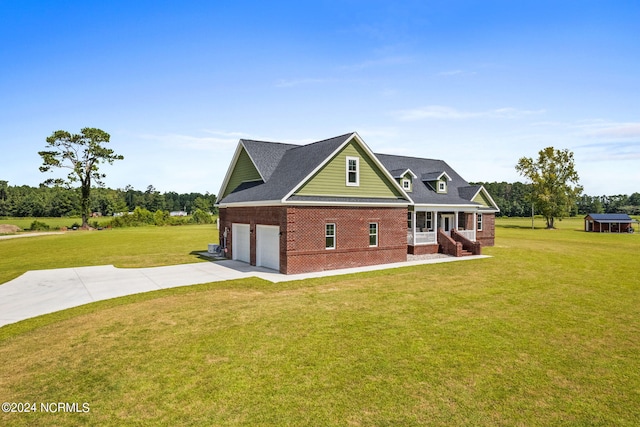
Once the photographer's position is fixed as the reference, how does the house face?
facing the viewer and to the right of the viewer
